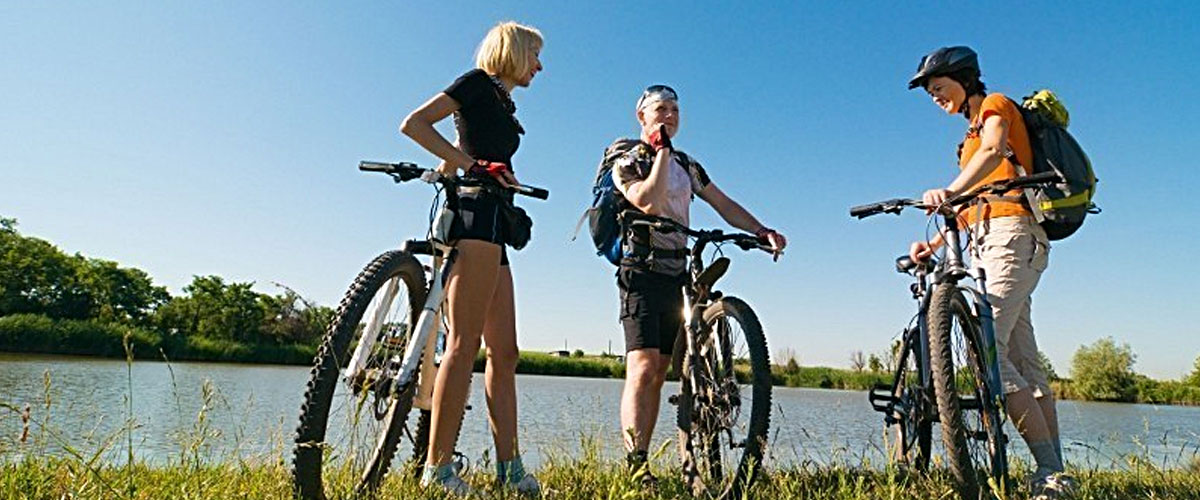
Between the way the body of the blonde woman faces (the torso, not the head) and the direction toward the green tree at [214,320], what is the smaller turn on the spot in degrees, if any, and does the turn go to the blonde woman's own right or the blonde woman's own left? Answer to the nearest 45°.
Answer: approximately 90° to the blonde woman's own left

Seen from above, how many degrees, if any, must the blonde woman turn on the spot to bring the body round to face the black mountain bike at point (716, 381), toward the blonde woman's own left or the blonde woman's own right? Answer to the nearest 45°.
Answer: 0° — they already face it

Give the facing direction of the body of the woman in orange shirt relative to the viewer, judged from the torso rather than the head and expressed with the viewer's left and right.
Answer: facing to the left of the viewer

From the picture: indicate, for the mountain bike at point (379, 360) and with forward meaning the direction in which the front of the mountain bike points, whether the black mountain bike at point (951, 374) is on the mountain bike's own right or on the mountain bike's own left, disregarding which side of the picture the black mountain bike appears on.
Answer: on the mountain bike's own left

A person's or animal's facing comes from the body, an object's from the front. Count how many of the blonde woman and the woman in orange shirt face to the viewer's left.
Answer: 1

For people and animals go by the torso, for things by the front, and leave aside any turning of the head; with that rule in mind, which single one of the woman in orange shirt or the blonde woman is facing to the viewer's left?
the woman in orange shirt

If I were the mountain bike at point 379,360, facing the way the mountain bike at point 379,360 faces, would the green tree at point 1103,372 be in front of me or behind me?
behind

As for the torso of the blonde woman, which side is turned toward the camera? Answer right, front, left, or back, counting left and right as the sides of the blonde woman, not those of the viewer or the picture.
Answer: right

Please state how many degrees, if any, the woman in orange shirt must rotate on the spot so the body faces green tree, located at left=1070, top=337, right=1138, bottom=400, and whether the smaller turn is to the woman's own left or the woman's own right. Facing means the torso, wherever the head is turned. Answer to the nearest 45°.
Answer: approximately 90° to the woman's own right

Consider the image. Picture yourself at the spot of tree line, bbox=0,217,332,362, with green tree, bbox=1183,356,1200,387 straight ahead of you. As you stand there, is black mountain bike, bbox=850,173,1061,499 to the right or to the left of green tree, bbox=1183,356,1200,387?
right

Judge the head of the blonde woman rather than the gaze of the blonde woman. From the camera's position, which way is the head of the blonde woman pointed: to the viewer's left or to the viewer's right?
to the viewer's right

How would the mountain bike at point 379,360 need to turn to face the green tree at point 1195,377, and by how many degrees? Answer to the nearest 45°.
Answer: approximately 180°
